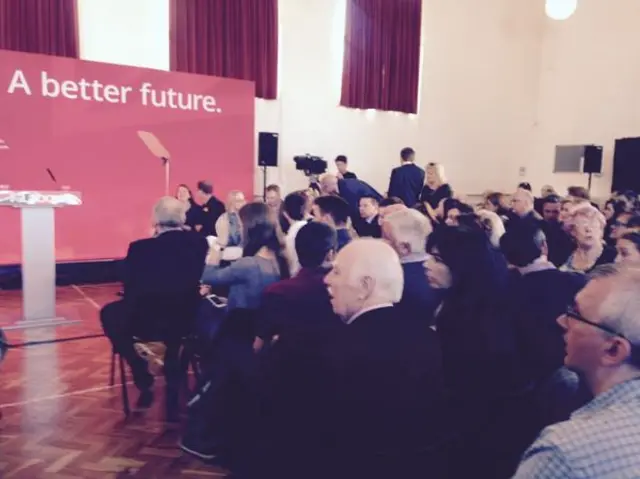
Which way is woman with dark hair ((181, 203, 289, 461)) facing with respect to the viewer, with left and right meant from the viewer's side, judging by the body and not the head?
facing away from the viewer and to the left of the viewer

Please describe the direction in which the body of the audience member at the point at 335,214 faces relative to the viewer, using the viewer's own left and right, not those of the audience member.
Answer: facing away from the viewer and to the left of the viewer

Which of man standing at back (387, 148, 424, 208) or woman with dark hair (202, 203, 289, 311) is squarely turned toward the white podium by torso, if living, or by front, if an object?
the woman with dark hair

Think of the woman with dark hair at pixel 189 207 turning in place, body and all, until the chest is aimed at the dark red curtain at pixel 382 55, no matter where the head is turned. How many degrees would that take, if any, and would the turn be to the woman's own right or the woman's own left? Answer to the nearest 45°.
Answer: approximately 180°

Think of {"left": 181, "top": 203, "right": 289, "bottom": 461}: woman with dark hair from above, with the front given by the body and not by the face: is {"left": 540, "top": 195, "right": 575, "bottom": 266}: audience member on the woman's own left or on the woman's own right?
on the woman's own right

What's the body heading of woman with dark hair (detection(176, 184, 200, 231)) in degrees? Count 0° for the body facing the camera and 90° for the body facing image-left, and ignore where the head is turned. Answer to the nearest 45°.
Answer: approximately 45°

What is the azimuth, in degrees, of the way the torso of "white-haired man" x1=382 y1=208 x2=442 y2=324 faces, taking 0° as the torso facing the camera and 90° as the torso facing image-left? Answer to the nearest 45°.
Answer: approximately 135°

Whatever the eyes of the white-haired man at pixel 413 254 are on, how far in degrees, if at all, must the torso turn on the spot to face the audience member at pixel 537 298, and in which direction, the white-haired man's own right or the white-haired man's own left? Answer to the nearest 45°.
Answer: approximately 180°
